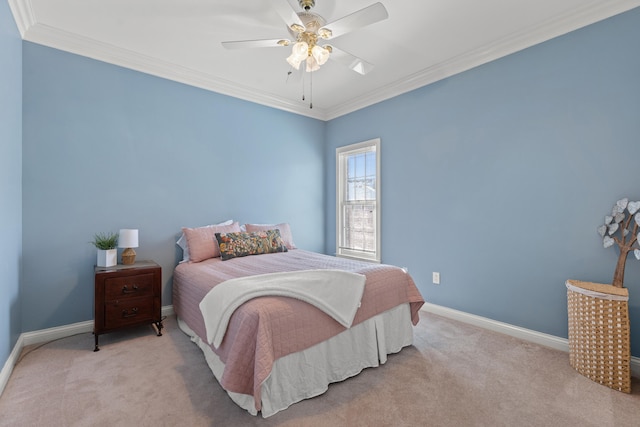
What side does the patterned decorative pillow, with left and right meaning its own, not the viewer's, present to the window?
left

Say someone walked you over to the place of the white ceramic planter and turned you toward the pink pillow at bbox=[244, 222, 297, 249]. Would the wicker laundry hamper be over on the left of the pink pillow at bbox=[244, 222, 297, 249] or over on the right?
right

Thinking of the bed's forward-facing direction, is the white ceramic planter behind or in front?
behind

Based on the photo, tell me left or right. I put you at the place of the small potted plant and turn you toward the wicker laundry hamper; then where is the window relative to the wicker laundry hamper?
left

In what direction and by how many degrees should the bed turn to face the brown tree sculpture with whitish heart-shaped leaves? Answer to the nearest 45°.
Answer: approximately 45° to its left

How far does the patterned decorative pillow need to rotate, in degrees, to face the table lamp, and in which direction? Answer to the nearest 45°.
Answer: approximately 135° to its right

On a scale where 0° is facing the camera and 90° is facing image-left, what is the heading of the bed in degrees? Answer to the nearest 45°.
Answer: approximately 315°

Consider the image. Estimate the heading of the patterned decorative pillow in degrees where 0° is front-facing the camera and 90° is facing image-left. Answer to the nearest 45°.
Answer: approximately 315°
